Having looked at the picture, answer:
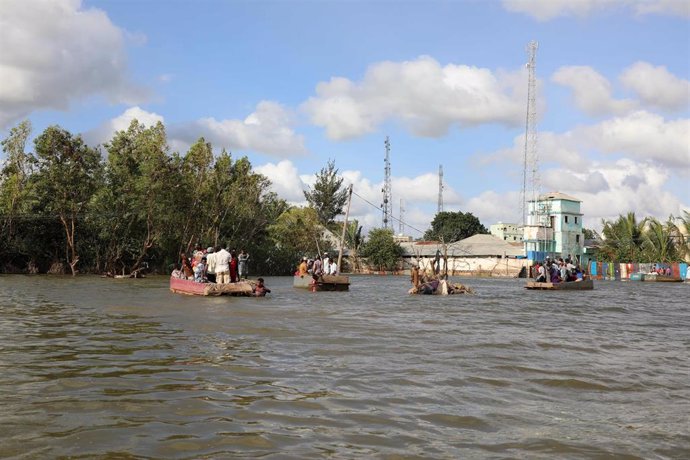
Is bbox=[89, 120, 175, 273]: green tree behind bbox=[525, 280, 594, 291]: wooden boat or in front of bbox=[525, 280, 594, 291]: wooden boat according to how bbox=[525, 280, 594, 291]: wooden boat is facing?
in front

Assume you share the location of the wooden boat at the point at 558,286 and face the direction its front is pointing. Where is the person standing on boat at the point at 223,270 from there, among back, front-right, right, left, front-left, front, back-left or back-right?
front-left

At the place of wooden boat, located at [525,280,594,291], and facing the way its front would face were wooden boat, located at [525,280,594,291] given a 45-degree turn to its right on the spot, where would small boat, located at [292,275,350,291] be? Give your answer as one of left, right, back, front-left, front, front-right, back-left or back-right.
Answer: back-right

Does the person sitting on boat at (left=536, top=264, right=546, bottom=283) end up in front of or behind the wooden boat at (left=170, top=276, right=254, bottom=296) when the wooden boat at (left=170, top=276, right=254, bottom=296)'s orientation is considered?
behind

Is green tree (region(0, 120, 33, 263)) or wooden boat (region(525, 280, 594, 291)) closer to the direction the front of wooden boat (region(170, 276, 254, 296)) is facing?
the green tree

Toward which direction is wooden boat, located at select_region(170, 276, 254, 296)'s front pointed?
to the viewer's left

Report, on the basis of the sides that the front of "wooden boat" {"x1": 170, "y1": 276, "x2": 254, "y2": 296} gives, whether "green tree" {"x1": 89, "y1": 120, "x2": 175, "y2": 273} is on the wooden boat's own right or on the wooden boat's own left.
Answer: on the wooden boat's own right

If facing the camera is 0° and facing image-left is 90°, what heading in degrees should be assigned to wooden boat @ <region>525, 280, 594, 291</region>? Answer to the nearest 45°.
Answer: approximately 90°

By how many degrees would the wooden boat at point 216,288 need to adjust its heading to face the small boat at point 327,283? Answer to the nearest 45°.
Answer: approximately 135° to its right

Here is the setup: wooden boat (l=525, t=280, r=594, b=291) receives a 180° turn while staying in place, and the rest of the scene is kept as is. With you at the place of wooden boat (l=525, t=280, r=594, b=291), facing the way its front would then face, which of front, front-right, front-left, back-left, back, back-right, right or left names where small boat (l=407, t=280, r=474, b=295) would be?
back-right
